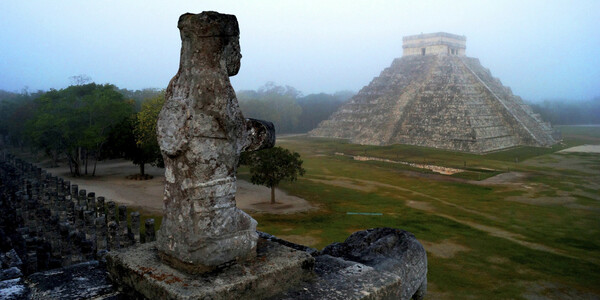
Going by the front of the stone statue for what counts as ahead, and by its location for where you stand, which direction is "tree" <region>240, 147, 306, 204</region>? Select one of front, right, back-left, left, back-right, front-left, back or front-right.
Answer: front-left

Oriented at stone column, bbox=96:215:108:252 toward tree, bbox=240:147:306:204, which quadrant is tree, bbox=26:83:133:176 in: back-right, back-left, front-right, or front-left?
front-left

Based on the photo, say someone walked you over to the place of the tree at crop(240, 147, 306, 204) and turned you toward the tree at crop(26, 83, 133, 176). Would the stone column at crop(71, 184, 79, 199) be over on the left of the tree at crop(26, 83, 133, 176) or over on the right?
left

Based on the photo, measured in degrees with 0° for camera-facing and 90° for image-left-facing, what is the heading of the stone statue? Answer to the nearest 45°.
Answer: approximately 225°

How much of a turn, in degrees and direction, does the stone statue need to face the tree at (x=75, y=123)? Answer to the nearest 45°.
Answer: approximately 45° to its left

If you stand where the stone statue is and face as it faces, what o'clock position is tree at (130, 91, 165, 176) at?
The tree is roughly at 10 o'clock from the stone statue.

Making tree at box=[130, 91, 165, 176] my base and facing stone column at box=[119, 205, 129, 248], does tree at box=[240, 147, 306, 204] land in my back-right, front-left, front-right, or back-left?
front-left

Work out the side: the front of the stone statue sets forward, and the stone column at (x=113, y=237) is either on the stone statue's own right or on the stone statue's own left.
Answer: on the stone statue's own left

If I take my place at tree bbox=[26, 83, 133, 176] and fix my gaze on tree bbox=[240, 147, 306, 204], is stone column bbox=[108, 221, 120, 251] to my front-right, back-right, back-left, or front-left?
front-right
